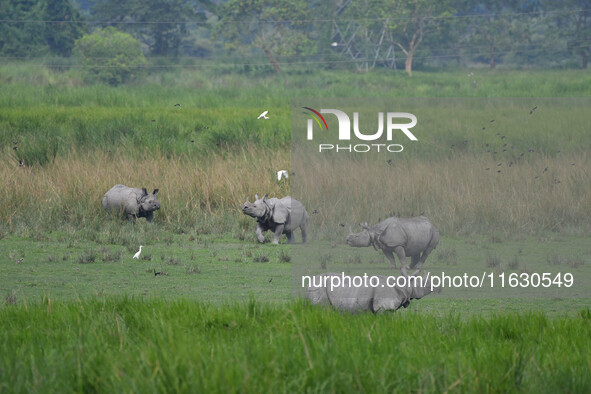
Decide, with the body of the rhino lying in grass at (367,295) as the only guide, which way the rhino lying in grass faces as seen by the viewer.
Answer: to the viewer's right

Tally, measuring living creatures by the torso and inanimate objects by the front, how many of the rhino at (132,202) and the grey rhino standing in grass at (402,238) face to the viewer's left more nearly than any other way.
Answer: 1

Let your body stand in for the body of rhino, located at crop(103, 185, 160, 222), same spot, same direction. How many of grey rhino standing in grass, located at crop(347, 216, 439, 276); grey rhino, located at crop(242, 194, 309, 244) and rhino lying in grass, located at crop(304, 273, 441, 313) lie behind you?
0

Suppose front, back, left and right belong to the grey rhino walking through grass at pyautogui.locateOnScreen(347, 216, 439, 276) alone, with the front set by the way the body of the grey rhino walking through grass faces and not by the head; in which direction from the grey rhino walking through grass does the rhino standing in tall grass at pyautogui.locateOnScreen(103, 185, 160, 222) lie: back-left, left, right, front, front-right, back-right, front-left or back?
front-right

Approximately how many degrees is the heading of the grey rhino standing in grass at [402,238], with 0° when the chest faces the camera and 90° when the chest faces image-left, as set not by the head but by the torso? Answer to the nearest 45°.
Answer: approximately 90°

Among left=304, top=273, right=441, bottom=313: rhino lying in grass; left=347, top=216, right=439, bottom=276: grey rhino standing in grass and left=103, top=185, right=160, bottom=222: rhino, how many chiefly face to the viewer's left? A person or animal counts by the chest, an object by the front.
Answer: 1

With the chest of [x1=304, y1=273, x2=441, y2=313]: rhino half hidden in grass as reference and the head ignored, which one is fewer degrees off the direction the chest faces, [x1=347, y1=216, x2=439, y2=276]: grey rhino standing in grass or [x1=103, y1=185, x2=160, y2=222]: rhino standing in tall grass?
the grey rhino standing in grass

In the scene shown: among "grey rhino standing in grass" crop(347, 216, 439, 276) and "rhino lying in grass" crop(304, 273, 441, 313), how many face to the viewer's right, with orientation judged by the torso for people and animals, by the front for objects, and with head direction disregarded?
1

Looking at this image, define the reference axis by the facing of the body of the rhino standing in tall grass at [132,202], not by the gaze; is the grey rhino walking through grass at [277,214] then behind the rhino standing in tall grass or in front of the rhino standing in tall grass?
in front

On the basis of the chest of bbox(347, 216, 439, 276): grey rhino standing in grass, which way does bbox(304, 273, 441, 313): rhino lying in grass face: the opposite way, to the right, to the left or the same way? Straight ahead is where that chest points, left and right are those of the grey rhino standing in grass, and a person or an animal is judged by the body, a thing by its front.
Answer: the opposite way

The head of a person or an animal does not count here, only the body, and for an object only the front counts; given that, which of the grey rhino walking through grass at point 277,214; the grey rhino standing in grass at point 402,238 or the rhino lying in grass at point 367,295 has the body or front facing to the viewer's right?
the rhino lying in grass

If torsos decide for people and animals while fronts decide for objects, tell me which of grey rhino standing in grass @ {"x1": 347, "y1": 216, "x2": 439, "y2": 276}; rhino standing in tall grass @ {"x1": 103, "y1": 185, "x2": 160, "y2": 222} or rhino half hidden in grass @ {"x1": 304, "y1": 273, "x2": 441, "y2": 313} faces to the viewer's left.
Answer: the grey rhino standing in grass

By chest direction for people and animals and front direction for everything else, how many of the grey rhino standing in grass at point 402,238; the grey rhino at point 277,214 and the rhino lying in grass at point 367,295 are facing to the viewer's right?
1

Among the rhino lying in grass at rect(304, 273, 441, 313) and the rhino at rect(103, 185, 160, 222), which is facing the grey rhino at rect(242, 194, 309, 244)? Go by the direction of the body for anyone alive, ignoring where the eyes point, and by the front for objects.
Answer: the rhino at rect(103, 185, 160, 222)

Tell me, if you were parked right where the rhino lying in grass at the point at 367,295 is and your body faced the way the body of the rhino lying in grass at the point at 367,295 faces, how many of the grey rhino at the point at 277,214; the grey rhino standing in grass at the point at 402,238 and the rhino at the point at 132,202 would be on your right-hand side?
0

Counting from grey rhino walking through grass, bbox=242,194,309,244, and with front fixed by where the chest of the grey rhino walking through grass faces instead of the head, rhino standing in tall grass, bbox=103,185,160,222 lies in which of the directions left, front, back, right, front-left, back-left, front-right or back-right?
right
